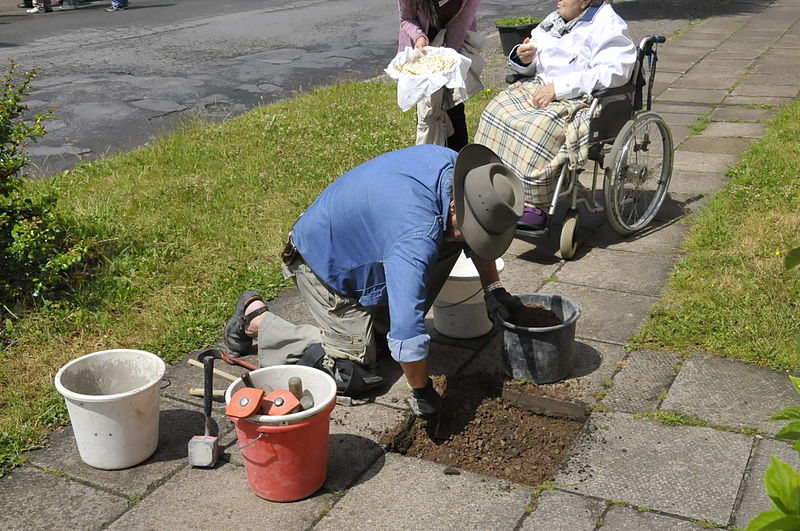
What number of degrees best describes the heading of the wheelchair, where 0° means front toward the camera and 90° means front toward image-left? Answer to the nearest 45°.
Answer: approximately 45°

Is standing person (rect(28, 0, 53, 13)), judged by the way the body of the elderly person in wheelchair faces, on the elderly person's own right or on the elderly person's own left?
on the elderly person's own right

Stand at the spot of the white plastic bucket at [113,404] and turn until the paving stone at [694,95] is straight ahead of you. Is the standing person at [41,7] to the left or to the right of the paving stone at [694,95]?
left

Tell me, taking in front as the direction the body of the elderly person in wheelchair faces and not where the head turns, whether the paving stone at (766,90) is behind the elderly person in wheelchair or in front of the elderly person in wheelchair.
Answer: behind

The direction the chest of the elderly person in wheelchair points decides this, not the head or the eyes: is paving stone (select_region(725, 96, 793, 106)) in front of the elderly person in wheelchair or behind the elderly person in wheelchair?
behind

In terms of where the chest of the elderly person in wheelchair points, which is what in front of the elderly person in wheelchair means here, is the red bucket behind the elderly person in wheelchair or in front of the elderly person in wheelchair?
in front

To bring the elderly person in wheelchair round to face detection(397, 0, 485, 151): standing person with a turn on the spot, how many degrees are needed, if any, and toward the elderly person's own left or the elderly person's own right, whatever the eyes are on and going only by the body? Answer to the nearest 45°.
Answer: approximately 90° to the elderly person's own right

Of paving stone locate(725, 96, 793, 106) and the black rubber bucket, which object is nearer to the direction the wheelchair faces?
the black rubber bucket

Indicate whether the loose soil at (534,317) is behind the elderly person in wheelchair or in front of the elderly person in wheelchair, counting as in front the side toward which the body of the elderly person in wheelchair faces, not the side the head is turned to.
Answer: in front

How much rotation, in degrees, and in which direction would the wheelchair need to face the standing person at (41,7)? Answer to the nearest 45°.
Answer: approximately 90° to its right

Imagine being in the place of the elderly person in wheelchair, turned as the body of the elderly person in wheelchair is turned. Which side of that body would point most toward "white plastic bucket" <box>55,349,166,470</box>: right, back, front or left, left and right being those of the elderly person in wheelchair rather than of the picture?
front

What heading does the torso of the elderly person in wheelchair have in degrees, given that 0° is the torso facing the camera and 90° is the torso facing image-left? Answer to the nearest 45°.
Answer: approximately 45°

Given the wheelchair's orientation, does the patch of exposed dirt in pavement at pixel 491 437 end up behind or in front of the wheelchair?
in front
